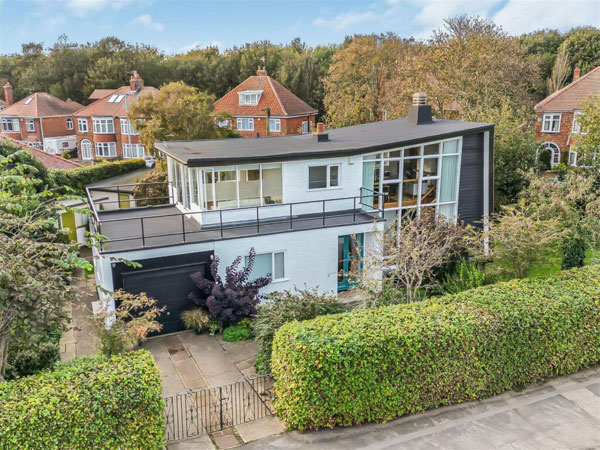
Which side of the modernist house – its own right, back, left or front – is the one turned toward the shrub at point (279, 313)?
front

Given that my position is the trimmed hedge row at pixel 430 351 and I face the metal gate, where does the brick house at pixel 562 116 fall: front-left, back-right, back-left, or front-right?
back-right

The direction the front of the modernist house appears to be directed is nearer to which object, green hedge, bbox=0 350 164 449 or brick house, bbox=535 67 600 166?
the green hedge

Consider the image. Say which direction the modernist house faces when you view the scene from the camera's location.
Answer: facing the viewer

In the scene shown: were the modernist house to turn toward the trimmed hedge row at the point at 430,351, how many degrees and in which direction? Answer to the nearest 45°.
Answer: approximately 45° to its left

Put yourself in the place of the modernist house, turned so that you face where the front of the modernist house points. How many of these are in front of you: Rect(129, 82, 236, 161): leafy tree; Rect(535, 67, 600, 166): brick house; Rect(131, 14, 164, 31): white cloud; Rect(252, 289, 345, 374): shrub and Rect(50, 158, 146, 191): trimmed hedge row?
1

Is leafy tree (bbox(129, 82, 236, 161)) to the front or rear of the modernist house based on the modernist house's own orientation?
to the rear

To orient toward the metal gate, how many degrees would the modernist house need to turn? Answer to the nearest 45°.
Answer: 0° — it already faces it

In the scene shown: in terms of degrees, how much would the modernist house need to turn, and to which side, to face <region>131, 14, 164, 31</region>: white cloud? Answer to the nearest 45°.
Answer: approximately 135° to its right

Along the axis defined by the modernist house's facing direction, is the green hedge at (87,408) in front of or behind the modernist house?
in front

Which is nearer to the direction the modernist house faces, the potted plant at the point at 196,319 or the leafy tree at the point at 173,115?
the potted plant
